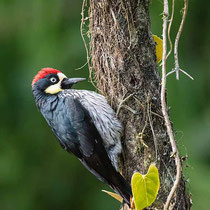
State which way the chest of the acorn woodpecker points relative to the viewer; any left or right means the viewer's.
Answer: facing to the right of the viewer

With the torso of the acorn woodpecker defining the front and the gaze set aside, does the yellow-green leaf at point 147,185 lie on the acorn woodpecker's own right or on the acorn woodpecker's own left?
on the acorn woodpecker's own right
